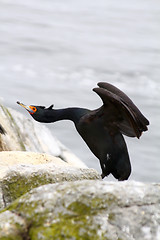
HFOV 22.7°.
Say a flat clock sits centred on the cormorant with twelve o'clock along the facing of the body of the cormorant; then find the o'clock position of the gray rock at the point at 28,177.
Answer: The gray rock is roughly at 10 o'clock from the cormorant.

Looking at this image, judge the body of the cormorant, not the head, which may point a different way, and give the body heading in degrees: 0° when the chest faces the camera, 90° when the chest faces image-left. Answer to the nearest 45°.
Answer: approximately 90°
